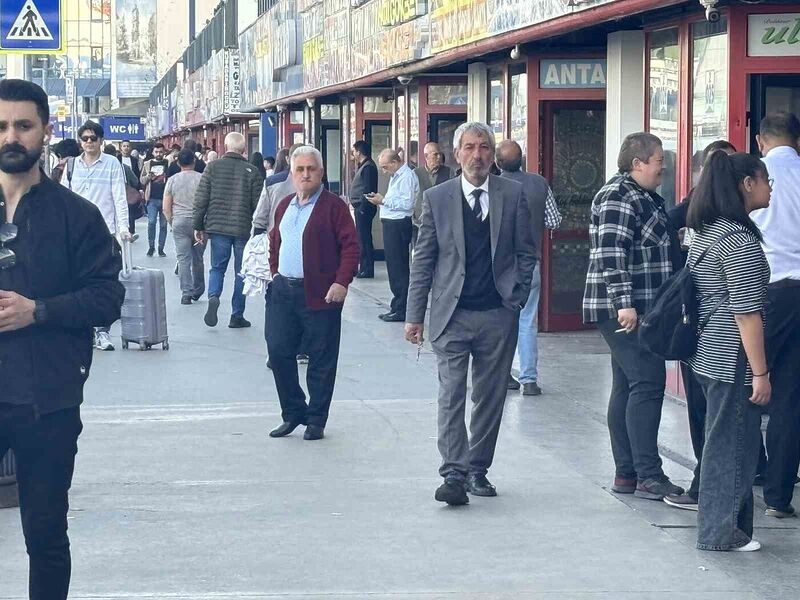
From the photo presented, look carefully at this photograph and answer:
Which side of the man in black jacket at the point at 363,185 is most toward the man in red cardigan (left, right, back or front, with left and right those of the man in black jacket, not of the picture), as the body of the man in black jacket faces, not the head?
left

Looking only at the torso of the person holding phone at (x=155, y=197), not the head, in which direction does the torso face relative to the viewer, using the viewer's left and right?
facing the viewer

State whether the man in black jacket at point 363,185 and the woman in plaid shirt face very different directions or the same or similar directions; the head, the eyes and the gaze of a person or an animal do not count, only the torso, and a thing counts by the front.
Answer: very different directions

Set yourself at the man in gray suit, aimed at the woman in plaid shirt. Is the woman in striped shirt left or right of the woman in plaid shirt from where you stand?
right

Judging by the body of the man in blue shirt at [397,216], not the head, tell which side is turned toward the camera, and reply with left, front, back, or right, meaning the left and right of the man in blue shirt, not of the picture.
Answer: left

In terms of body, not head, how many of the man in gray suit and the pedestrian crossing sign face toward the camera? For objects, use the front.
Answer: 2

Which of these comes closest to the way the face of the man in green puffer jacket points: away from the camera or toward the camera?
away from the camera

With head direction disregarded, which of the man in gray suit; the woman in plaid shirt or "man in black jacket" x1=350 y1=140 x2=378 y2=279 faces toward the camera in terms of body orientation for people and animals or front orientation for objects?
the man in gray suit

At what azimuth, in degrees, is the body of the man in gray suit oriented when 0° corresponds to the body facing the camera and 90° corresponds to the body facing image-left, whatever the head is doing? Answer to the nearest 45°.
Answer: approximately 0°
